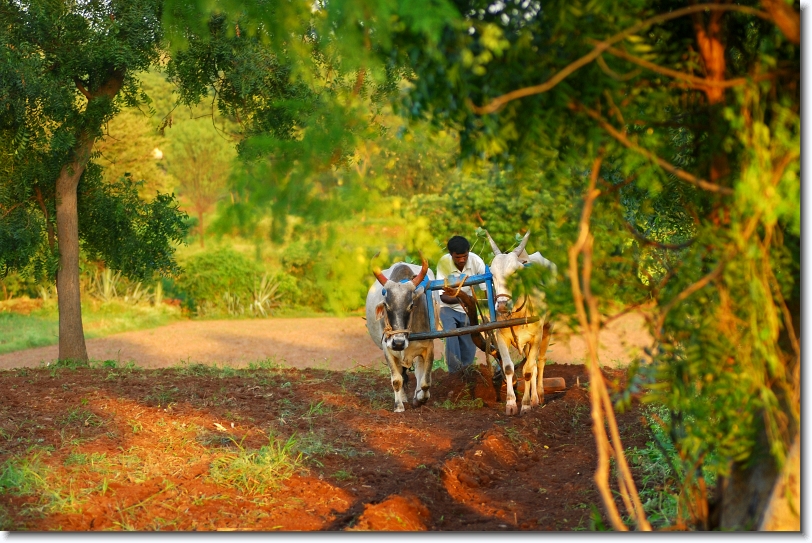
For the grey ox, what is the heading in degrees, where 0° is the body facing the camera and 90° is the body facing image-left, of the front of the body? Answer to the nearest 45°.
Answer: approximately 0°

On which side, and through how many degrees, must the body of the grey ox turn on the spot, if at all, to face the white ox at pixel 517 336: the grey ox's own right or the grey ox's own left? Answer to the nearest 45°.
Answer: approximately 90° to the grey ox's own left

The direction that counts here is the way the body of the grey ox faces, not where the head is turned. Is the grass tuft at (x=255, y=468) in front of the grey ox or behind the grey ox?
in front

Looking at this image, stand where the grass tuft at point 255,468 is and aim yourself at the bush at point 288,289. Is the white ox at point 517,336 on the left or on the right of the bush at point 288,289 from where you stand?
right

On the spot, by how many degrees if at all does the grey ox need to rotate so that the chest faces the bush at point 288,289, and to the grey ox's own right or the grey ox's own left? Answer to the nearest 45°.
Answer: approximately 180°

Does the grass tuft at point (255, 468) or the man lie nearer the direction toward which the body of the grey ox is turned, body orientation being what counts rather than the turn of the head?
the grass tuft

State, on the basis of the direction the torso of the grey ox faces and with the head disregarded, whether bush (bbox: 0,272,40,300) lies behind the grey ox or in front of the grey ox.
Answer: behind

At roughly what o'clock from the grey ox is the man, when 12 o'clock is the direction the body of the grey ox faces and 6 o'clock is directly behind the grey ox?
The man is roughly at 7 o'clock from the grey ox.

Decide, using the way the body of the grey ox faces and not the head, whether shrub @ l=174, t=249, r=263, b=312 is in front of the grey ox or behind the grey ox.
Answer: behind
